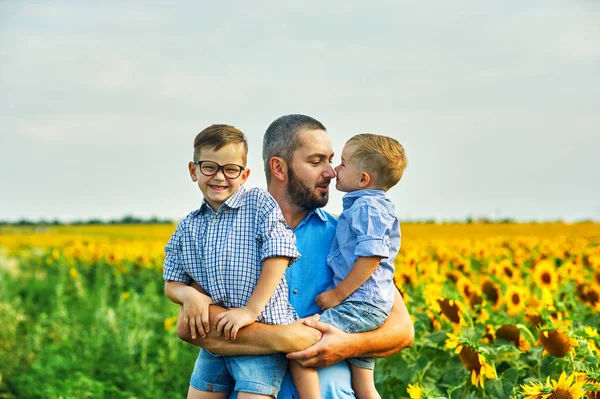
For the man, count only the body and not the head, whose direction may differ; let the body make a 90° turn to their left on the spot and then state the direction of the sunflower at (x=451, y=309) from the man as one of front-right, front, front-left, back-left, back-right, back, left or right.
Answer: front-left

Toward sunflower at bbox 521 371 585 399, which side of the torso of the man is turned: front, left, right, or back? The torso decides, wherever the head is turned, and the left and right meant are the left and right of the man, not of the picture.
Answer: left

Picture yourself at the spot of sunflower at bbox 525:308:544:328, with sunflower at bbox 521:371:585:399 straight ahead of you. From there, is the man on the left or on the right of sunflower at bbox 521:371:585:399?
right

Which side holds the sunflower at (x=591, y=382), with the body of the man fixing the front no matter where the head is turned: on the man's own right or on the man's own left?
on the man's own left

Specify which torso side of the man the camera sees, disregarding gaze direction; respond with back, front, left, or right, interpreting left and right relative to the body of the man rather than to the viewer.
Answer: front

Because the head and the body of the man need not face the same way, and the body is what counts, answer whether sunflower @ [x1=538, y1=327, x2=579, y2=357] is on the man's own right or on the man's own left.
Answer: on the man's own left

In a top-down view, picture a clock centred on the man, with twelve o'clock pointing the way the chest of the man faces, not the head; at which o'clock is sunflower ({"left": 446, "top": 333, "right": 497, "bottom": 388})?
The sunflower is roughly at 8 o'clock from the man.

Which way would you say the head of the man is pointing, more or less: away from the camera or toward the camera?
toward the camera

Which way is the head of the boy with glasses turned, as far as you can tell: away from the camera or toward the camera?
toward the camera

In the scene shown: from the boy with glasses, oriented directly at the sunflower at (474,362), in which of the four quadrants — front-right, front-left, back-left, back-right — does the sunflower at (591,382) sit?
front-right

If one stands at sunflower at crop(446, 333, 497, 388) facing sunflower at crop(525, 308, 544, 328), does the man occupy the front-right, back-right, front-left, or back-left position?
back-left

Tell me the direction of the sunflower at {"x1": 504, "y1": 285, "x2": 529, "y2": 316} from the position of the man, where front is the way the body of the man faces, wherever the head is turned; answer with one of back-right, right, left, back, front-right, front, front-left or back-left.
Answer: back-left

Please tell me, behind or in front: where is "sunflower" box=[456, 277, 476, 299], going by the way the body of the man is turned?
behind

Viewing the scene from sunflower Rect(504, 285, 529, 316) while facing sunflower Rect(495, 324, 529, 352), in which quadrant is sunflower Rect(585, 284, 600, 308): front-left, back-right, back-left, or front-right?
back-left

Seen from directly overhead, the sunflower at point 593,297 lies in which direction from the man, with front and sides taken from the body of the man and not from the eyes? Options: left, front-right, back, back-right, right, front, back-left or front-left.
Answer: back-left
